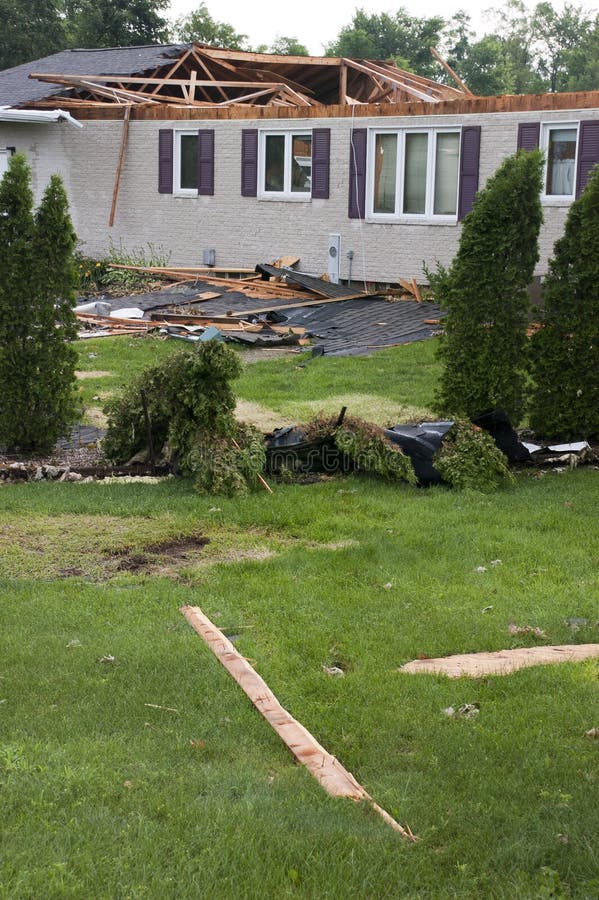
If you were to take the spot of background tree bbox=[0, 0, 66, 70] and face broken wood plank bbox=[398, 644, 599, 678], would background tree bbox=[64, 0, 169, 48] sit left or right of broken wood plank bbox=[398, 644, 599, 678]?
left

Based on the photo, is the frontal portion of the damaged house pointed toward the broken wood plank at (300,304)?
yes

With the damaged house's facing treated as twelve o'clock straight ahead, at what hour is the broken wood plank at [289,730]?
The broken wood plank is roughly at 12 o'clock from the damaged house.

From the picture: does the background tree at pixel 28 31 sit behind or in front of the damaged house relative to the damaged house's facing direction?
behind

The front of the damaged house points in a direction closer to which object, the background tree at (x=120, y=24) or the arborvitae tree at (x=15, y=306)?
the arborvitae tree

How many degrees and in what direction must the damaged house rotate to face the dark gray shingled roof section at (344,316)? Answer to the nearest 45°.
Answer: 0° — it already faces it

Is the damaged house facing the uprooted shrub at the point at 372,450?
yes

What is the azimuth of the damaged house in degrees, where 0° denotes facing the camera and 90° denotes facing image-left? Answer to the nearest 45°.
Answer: approximately 0°
